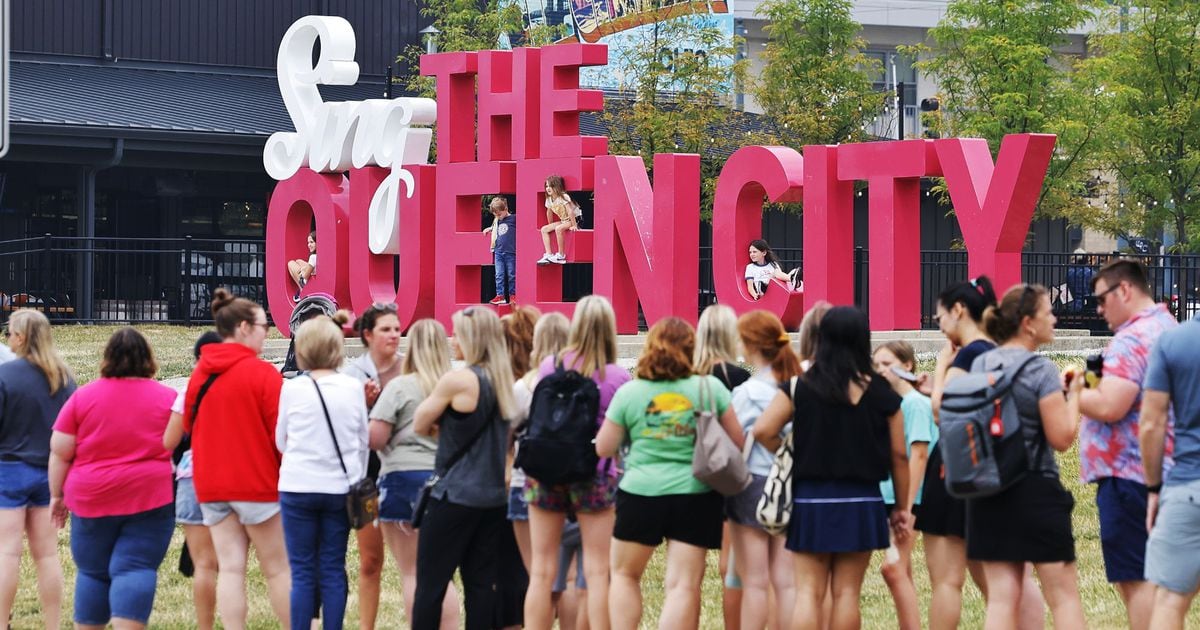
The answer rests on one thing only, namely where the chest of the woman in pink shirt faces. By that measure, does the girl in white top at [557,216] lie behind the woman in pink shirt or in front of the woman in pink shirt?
in front

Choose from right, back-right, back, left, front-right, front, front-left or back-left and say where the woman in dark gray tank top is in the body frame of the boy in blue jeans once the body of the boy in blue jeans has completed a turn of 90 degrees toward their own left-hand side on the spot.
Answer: front-right

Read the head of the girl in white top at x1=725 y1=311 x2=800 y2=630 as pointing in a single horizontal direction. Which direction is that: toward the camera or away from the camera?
away from the camera

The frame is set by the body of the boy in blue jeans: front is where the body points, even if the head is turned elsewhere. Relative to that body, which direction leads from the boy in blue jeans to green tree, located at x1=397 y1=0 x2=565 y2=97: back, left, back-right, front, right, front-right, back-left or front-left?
back-right

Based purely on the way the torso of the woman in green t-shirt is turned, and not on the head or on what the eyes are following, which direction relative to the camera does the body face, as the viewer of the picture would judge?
away from the camera

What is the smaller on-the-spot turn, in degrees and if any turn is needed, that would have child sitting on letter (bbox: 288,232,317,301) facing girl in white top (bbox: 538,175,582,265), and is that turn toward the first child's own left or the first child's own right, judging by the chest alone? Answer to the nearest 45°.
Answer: approximately 135° to the first child's own left

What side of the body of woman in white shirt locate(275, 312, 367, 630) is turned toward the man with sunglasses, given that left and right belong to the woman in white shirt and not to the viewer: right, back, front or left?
right

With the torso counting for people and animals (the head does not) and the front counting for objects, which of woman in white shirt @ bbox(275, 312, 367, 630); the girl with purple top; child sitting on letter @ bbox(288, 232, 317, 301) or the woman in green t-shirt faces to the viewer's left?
the child sitting on letter

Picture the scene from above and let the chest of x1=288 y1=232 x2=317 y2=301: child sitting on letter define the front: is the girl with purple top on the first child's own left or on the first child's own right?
on the first child's own left

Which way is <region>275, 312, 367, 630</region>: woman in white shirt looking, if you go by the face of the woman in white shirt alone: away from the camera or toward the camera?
away from the camera

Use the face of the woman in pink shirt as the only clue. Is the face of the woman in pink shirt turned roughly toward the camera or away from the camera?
away from the camera

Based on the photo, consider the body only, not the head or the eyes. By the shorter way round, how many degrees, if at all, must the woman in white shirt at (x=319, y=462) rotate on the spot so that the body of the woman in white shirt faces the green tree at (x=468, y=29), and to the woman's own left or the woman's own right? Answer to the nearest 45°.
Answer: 0° — they already face it

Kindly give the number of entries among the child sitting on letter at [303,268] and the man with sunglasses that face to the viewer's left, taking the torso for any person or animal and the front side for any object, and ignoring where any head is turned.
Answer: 2
